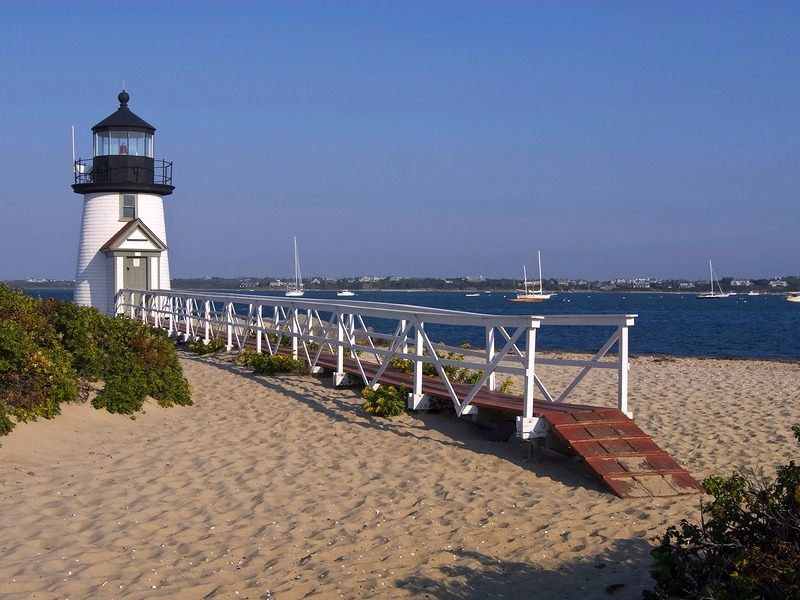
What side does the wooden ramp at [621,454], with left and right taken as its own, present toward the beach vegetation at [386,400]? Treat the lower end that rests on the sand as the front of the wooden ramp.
back

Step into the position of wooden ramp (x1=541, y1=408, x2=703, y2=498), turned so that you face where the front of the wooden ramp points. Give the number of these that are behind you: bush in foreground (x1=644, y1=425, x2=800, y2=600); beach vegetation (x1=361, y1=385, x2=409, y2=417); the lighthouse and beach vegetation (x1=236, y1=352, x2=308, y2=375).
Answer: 3

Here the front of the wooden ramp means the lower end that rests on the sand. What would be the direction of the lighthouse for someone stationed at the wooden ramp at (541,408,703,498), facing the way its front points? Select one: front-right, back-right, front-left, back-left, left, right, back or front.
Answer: back

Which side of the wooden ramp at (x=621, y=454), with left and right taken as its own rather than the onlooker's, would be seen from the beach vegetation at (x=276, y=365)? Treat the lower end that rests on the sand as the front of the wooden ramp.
back

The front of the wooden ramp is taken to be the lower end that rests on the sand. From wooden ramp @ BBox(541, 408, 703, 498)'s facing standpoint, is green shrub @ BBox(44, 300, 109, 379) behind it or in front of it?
behind

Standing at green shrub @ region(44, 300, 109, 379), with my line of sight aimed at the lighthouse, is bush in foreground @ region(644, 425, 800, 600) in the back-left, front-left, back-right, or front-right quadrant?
back-right

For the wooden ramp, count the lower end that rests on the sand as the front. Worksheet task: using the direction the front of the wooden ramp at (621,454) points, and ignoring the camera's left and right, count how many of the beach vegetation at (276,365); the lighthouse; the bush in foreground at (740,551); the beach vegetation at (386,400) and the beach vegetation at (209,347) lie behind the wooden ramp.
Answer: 4

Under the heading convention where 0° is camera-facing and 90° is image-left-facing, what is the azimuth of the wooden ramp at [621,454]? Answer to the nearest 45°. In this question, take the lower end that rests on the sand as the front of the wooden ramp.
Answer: approximately 315°

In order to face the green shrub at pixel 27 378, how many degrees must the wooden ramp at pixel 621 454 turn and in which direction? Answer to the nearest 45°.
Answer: approximately 135° to its right

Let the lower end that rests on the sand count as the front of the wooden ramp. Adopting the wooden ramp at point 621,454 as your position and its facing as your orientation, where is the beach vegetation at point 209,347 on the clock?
The beach vegetation is roughly at 6 o'clock from the wooden ramp.

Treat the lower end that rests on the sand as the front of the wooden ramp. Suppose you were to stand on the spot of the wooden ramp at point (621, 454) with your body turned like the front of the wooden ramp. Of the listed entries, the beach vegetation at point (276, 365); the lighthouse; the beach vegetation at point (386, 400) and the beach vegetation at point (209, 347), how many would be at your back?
4
